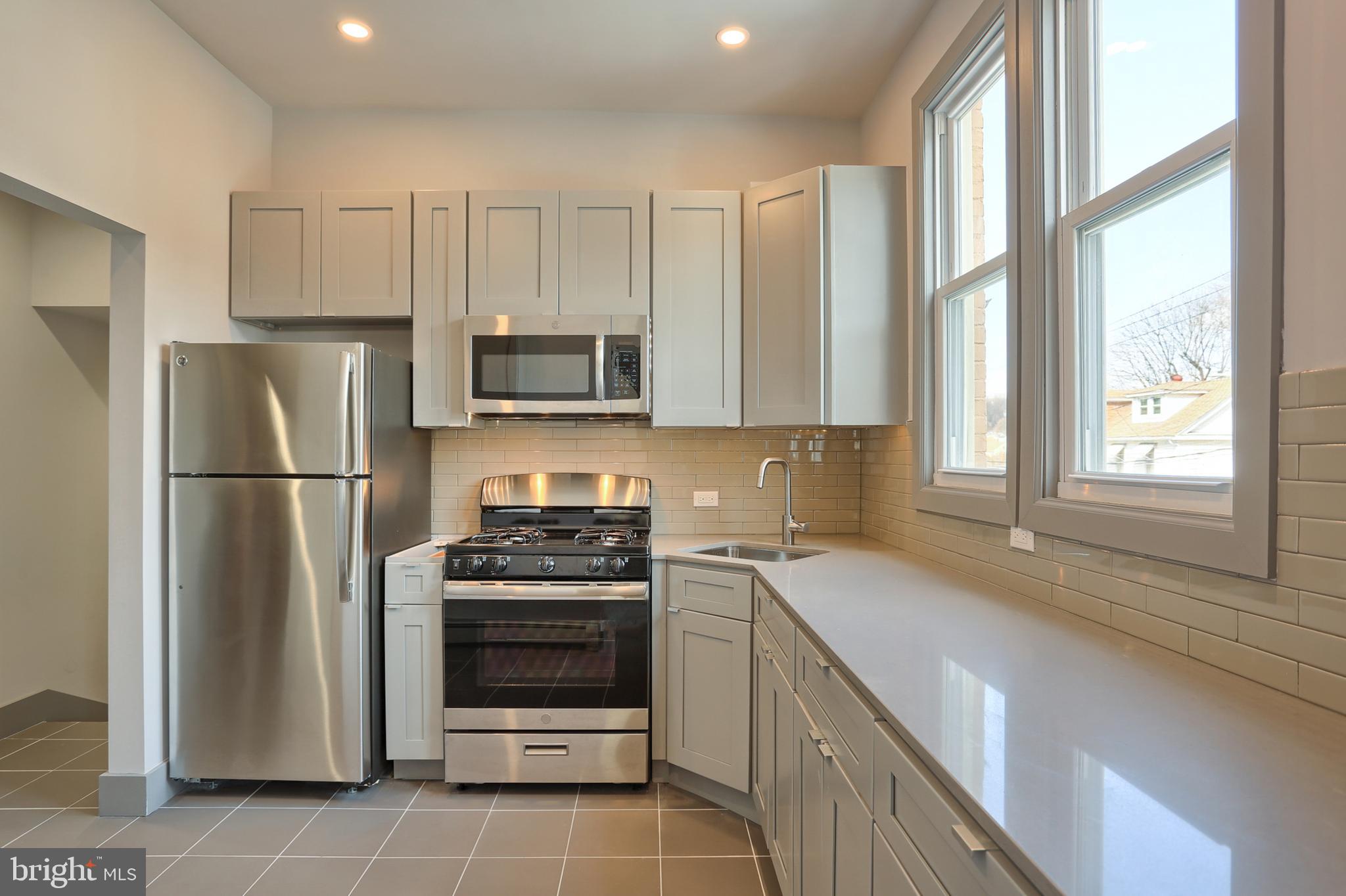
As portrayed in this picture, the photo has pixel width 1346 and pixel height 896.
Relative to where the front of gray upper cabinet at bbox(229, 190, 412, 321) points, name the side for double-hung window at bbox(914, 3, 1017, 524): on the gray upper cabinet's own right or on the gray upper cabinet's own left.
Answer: on the gray upper cabinet's own left

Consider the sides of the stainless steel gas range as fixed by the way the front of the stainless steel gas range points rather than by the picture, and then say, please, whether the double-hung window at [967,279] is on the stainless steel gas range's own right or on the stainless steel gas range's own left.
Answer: on the stainless steel gas range's own left

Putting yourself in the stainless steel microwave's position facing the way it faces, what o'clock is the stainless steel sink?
The stainless steel sink is roughly at 9 o'clock from the stainless steel microwave.
